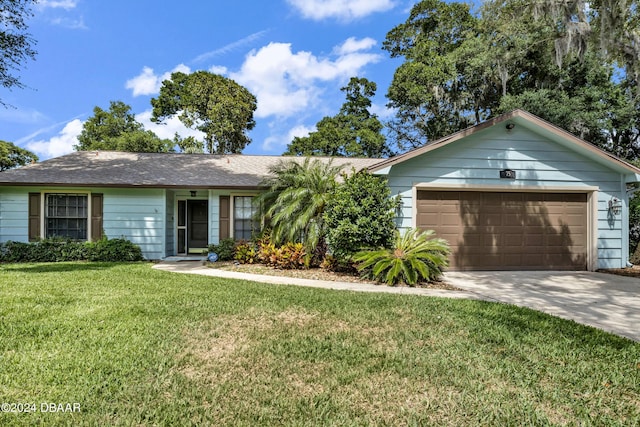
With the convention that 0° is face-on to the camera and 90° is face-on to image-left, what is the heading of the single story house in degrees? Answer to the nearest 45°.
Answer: approximately 0°

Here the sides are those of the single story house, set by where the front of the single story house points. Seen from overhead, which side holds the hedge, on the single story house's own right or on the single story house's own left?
on the single story house's own right

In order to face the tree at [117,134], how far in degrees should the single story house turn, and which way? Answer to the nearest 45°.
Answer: approximately 135° to its right

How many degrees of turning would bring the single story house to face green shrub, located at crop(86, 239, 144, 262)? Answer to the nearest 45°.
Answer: approximately 90° to its right

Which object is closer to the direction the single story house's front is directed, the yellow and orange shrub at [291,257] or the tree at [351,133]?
the yellow and orange shrub

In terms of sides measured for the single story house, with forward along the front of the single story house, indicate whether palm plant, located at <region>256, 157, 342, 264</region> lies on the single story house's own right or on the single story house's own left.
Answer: on the single story house's own right

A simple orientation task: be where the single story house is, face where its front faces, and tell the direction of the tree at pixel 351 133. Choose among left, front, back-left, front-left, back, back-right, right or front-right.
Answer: back

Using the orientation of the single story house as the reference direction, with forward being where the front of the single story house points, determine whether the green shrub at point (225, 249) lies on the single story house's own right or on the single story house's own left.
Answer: on the single story house's own right
